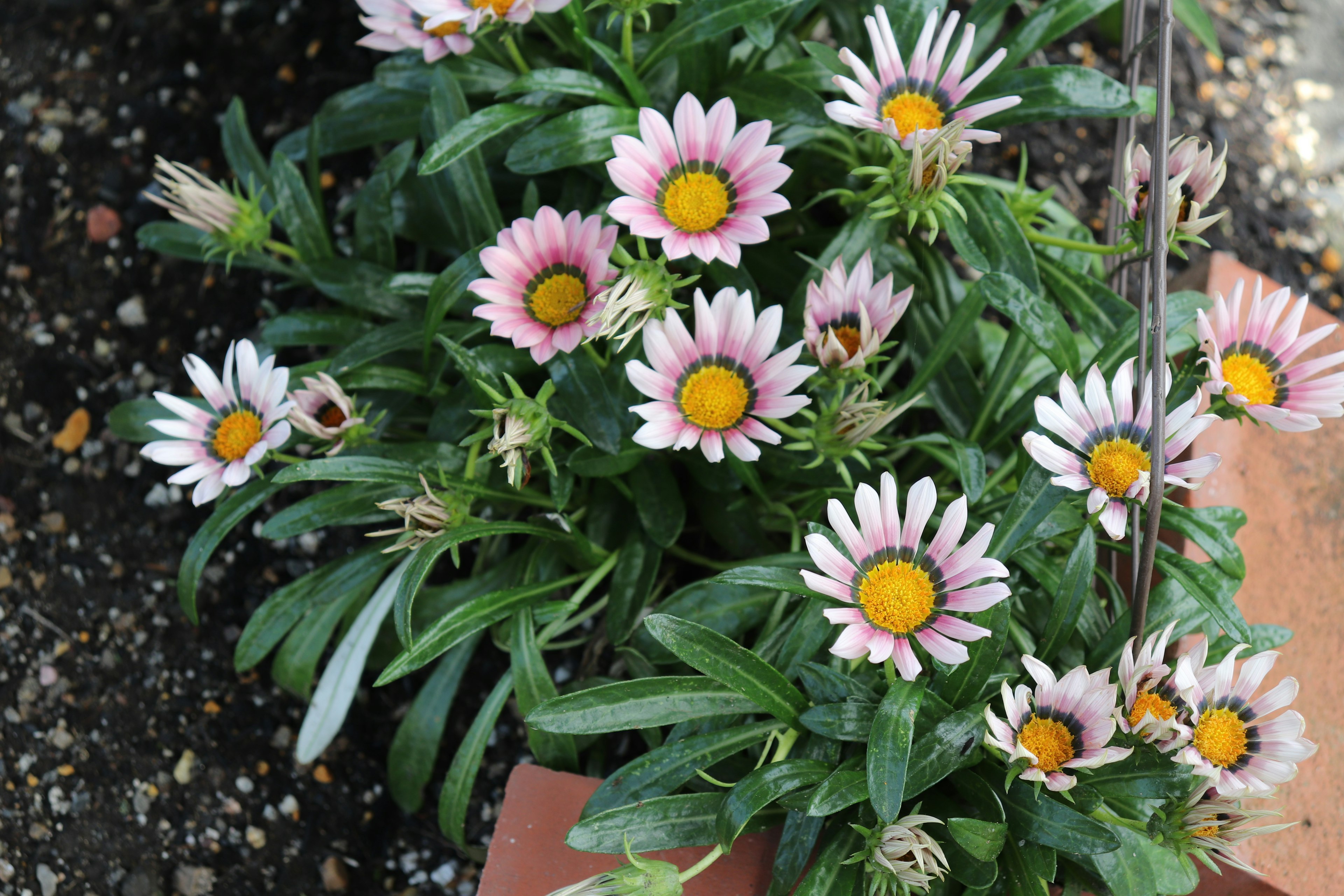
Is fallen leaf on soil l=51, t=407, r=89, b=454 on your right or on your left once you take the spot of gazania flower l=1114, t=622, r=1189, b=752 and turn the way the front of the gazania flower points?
on your right

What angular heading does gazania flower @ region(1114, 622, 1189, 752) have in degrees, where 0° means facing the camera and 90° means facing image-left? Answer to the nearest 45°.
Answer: approximately 0°

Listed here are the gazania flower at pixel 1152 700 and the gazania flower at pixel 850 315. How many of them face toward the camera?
2
